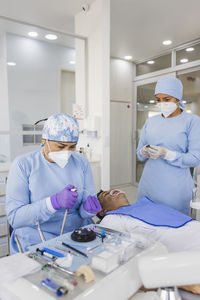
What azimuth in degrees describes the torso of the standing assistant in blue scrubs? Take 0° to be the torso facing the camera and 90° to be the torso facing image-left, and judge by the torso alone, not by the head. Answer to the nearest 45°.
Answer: approximately 45°

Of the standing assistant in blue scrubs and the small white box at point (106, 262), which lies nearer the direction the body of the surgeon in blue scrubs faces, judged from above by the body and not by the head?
the small white box

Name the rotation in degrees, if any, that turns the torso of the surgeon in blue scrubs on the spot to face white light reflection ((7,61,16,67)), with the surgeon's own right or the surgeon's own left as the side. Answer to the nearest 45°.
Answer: approximately 135° to the surgeon's own left

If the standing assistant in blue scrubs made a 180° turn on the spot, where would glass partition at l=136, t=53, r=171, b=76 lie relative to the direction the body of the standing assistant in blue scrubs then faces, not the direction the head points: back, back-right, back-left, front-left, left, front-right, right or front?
front-left

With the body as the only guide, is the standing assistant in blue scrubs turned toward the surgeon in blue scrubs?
yes

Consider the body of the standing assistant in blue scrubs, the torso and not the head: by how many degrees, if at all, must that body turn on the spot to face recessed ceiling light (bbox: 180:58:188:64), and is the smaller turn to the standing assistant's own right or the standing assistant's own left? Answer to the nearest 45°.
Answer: approximately 135° to the standing assistant's own right

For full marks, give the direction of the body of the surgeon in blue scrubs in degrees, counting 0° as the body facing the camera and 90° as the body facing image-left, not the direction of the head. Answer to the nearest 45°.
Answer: approximately 315°
